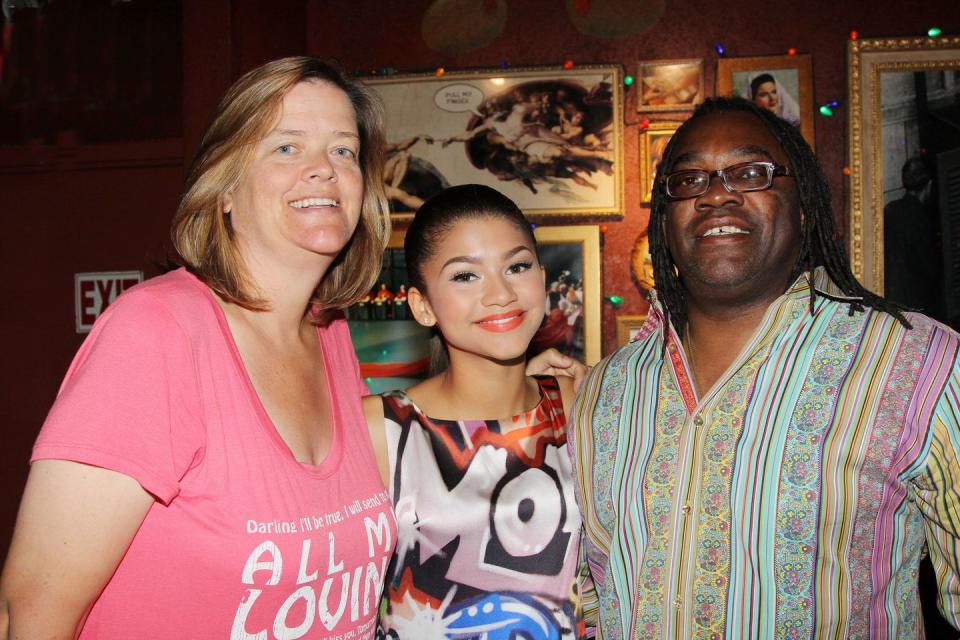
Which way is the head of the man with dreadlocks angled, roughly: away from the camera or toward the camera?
toward the camera

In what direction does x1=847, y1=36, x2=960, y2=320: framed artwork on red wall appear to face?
toward the camera

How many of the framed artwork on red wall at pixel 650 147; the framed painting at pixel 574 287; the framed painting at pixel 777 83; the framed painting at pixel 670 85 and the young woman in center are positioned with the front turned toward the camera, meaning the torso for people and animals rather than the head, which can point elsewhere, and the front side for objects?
5

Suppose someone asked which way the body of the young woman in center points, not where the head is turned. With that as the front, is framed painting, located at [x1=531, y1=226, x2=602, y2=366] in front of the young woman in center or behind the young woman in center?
behind

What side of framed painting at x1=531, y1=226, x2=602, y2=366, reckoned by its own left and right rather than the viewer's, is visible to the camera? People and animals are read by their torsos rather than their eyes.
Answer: front

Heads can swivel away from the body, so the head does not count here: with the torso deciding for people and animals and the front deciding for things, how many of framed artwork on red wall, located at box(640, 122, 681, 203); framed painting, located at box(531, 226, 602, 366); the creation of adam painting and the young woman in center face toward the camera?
4

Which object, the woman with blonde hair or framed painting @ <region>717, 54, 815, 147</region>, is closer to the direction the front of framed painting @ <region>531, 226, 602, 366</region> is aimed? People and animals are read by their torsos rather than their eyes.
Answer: the woman with blonde hair

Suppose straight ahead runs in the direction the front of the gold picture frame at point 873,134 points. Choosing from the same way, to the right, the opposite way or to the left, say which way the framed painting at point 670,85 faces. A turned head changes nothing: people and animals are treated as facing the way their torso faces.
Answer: the same way

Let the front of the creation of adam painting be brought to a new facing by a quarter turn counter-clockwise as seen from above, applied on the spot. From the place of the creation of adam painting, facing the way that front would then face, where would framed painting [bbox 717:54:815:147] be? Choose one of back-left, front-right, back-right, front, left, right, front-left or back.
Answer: front

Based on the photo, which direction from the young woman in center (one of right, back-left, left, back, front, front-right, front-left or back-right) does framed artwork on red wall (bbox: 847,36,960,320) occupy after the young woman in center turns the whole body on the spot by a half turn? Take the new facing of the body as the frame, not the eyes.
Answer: front-right

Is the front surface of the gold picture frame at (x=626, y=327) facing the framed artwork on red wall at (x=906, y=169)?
no

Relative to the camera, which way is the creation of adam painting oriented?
toward the camera

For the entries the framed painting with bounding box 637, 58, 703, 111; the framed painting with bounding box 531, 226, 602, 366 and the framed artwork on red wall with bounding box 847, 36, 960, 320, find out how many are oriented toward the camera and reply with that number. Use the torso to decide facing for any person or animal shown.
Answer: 3

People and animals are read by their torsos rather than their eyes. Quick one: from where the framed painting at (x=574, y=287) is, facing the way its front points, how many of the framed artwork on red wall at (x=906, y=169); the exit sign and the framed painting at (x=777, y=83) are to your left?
2
